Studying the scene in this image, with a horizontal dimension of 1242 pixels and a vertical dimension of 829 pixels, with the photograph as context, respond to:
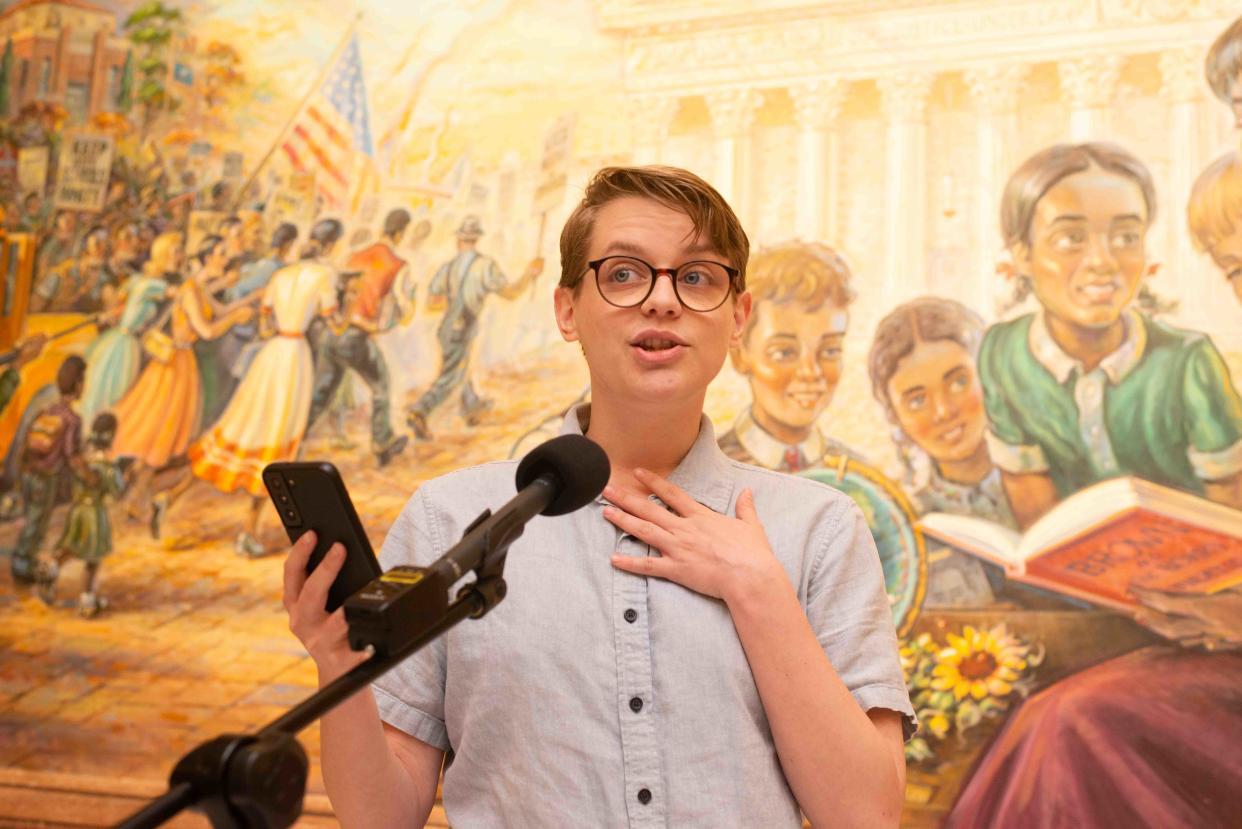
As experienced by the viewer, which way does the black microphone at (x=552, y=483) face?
facing away from the viewer and to the right of the viewer
